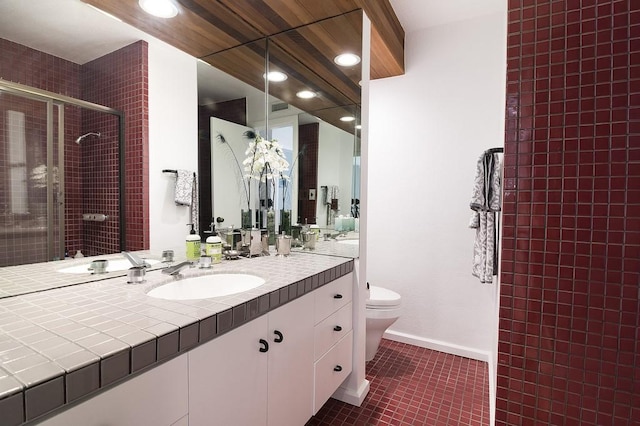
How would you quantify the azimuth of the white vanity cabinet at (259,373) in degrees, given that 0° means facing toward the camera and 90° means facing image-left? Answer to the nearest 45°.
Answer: approximately 315°

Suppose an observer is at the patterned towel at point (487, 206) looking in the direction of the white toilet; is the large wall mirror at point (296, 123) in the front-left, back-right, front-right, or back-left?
front-left

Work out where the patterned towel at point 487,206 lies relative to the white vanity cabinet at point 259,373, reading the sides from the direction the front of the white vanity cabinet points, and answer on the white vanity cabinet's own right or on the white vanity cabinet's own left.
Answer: on the white vanity cabinet's own left

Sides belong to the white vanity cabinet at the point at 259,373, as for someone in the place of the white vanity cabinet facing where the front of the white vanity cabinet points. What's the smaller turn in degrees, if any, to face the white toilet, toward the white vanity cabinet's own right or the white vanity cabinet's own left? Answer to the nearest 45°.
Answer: approximately 90° to the white vanity cabinet's own left
